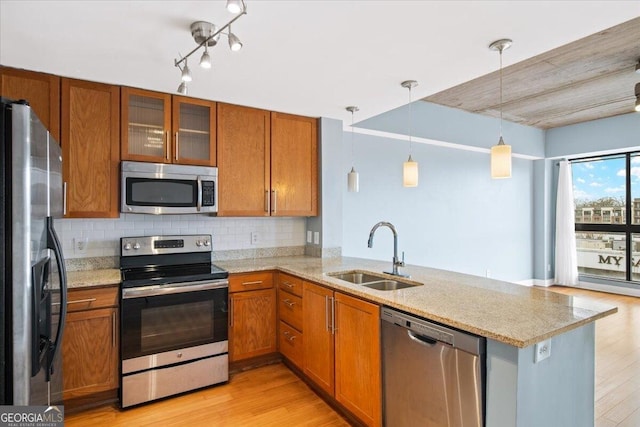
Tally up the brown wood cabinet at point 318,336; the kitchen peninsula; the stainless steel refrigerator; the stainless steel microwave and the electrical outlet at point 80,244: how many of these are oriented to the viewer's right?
1

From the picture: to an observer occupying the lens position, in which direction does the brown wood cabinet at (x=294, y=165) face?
facing the viewer and to the right of the viewer

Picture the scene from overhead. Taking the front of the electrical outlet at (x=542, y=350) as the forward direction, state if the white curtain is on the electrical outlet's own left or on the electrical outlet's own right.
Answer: on the electrical outlet's own left

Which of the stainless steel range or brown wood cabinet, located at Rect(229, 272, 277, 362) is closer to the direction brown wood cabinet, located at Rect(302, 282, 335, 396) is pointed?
the stainless steel range

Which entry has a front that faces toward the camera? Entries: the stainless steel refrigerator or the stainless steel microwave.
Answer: the stainless steel microwave

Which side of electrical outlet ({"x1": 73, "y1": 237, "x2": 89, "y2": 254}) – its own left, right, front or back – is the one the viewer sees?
front

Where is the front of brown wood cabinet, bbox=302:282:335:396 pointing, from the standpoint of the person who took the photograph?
facing the viewer and to the left of the viewer
